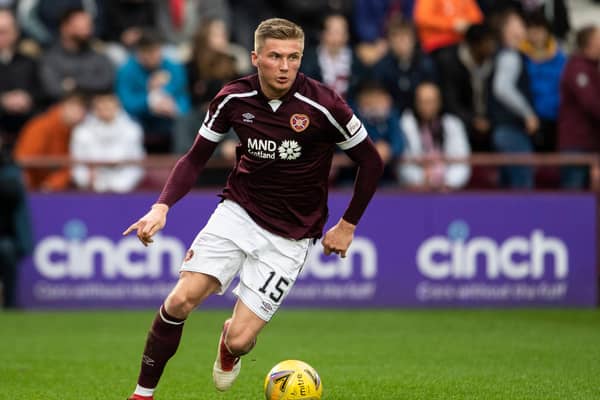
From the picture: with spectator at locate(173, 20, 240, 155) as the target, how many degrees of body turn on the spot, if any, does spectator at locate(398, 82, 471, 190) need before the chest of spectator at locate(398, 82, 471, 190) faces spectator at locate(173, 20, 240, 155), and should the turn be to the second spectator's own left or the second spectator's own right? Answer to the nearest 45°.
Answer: approximately 90° to the second spectator's own right

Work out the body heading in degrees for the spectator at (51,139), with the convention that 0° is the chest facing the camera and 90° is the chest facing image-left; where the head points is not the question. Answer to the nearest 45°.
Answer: approximately 315°

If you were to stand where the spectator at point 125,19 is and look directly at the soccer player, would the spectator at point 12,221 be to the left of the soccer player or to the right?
right

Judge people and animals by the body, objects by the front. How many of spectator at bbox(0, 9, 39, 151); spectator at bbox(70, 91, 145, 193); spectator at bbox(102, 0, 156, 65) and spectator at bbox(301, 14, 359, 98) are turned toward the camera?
4

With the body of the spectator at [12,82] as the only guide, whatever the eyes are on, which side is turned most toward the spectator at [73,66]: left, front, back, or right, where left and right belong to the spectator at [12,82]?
left

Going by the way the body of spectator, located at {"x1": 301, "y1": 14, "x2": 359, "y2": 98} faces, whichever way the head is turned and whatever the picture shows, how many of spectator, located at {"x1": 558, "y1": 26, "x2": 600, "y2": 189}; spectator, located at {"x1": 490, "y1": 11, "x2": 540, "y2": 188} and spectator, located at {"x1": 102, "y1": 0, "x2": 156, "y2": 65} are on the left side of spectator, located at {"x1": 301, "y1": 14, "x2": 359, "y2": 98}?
2

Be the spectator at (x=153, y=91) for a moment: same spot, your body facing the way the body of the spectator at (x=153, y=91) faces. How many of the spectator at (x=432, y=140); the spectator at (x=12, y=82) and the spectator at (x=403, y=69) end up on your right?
1

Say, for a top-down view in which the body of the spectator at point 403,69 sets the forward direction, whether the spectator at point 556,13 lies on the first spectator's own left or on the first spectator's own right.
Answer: on the first spectator's own left

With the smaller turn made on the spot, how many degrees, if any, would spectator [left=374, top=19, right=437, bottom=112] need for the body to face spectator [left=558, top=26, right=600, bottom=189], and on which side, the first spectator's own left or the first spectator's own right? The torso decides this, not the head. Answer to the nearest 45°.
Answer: approximately 90° to the first spectator's own left

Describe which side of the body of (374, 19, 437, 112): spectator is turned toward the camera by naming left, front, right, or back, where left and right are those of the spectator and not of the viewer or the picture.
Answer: front

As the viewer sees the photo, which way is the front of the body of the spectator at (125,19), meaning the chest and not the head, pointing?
toward the camera

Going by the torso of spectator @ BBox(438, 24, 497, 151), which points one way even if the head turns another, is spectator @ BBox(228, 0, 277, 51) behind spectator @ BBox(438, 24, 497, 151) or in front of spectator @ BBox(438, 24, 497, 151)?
behind

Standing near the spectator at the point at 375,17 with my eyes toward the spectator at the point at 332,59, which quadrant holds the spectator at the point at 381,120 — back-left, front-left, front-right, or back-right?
front-left
